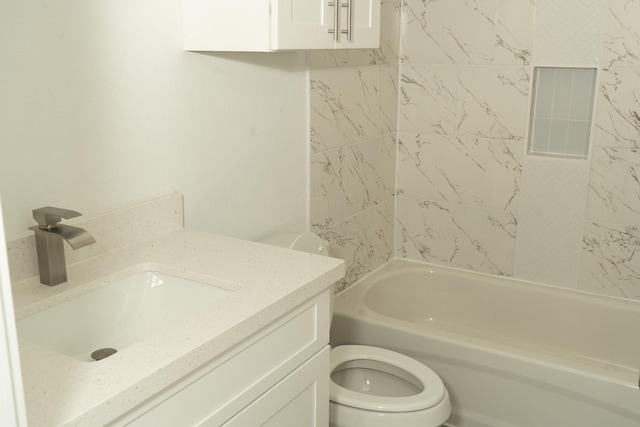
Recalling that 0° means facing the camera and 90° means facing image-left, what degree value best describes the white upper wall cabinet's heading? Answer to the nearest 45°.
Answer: approximately 315°

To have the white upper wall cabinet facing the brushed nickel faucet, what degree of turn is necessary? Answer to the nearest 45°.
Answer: approximately 90° to its right

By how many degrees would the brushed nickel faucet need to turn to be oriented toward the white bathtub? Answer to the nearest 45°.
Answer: approximately 45° to its left

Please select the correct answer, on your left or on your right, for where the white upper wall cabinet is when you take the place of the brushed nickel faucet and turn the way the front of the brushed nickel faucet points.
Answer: on your left

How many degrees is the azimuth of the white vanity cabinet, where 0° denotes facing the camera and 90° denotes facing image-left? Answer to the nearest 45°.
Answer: approximately 315°

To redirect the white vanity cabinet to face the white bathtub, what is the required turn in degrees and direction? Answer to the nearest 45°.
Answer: approximately 90° to its left

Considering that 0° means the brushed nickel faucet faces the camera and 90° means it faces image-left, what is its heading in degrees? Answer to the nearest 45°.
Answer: approximately 315°
